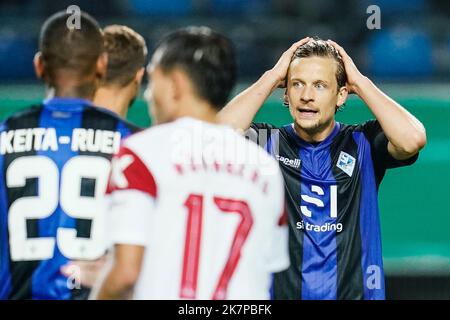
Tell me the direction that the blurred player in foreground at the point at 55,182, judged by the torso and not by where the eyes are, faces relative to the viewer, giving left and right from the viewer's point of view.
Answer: facing away from the viewer

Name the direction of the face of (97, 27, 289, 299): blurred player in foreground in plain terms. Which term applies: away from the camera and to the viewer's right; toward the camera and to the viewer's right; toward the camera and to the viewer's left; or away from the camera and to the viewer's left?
away from the camera and to the viewer's left

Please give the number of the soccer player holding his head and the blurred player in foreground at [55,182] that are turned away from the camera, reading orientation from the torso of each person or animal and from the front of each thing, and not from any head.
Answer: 1

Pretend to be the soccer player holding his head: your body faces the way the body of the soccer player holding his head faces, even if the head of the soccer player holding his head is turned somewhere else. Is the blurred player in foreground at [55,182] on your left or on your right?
on your right

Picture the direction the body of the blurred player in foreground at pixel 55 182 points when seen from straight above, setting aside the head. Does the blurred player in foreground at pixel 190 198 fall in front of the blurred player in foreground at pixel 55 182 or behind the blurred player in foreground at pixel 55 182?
behind

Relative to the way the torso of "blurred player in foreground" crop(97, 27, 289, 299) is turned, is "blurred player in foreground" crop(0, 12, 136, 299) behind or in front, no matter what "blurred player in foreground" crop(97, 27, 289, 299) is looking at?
in front

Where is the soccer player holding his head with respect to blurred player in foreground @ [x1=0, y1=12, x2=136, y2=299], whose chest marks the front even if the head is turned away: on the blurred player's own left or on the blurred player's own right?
on the blurred player's own right

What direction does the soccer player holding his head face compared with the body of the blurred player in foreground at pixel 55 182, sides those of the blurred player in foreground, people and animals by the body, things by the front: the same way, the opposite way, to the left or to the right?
the opposite way

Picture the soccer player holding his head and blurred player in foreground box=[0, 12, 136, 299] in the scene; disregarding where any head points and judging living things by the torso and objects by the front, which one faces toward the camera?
the soccer player holding his head

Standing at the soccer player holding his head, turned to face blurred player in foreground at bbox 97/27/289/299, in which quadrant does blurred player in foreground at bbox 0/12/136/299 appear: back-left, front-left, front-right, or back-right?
front-right

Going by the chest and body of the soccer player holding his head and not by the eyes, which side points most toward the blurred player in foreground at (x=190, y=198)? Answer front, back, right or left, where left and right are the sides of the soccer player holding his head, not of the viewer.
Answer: front

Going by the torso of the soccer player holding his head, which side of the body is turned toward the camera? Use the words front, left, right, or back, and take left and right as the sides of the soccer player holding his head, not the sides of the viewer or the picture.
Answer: front

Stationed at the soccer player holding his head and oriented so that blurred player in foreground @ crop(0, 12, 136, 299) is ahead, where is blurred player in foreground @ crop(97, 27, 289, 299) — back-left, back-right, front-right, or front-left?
front-left

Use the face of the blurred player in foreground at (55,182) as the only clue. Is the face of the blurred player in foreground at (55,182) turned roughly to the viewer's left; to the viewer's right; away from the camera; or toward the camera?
away from the camera

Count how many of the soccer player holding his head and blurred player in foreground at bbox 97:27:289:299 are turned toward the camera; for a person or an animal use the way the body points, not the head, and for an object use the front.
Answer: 1
